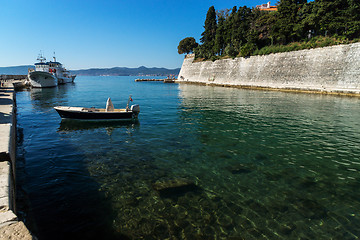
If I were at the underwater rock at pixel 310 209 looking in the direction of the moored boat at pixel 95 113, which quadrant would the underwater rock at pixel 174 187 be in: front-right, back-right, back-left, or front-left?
front-left

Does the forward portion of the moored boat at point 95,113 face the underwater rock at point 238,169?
no

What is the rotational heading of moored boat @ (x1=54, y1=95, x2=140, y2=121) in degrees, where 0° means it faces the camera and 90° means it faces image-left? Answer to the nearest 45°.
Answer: approximately 90°

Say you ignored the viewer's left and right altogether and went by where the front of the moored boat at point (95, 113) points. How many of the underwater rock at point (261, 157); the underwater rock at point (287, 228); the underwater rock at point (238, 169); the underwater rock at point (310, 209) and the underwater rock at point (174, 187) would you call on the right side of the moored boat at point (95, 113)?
0

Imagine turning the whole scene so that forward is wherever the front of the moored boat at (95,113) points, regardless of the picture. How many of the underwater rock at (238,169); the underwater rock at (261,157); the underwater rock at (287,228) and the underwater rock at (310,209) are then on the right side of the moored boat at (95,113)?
0

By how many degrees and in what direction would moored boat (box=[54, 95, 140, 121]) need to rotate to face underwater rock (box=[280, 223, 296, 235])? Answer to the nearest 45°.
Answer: approximately 90° to its left

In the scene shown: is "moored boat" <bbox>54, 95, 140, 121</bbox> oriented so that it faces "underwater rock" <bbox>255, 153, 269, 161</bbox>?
no

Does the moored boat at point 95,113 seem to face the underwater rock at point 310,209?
no

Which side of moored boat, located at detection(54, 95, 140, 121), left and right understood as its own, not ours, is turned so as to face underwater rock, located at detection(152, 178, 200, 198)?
left

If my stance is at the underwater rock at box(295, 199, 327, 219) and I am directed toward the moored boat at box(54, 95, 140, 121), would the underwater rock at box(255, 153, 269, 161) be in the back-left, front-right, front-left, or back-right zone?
front-right
